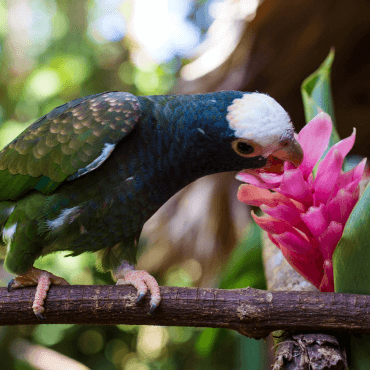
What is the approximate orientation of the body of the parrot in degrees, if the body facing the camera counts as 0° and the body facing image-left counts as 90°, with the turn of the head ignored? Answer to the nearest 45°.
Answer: approximately 270°
